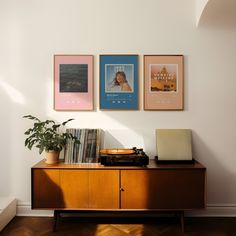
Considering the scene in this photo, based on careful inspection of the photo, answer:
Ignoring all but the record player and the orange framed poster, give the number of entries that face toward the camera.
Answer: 2

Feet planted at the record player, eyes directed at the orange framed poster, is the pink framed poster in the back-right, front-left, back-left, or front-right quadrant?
back-left

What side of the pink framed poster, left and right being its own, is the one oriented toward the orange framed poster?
left

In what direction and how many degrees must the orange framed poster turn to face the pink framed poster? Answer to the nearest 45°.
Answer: approximately 90° to its right

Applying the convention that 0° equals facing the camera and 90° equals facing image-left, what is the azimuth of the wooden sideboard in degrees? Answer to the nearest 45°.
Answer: approximately 0°

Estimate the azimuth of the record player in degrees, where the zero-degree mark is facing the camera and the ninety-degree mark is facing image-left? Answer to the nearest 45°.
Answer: approximately 0°

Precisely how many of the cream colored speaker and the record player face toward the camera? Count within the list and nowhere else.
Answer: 2

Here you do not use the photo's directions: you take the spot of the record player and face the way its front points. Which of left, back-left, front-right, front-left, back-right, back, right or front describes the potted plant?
right

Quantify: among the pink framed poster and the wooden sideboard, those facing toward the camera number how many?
2

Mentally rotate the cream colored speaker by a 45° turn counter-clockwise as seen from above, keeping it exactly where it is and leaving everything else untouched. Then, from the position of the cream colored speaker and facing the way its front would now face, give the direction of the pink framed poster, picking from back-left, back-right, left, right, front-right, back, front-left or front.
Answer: back-right
